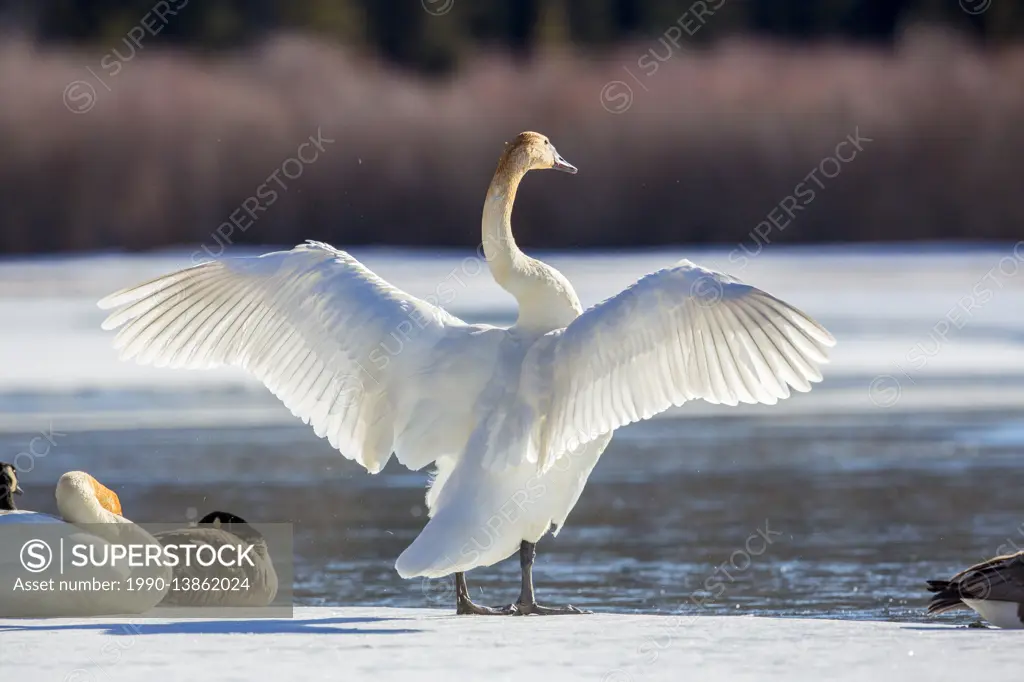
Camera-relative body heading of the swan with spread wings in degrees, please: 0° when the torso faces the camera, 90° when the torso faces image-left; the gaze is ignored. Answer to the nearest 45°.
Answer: approximately 225°

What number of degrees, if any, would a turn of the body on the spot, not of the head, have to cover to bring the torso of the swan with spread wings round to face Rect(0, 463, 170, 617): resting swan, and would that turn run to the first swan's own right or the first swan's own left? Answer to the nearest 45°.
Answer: approximately 135° to the first swan's own left
